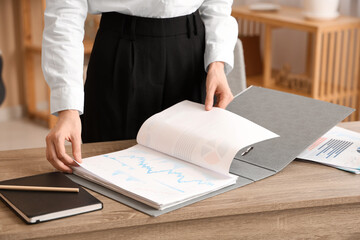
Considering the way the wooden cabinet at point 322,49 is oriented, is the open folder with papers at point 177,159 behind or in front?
in front

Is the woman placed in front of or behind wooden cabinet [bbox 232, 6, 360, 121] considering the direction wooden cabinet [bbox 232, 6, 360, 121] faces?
in front

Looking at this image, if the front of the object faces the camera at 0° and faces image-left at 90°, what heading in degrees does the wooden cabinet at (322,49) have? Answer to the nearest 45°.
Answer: approximately 45°

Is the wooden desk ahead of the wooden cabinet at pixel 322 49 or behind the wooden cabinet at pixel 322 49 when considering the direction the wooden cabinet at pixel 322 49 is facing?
ahead

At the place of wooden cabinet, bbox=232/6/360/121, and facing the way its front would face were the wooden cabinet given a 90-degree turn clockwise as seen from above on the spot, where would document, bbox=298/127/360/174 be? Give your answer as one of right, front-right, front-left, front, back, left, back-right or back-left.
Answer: back-left
